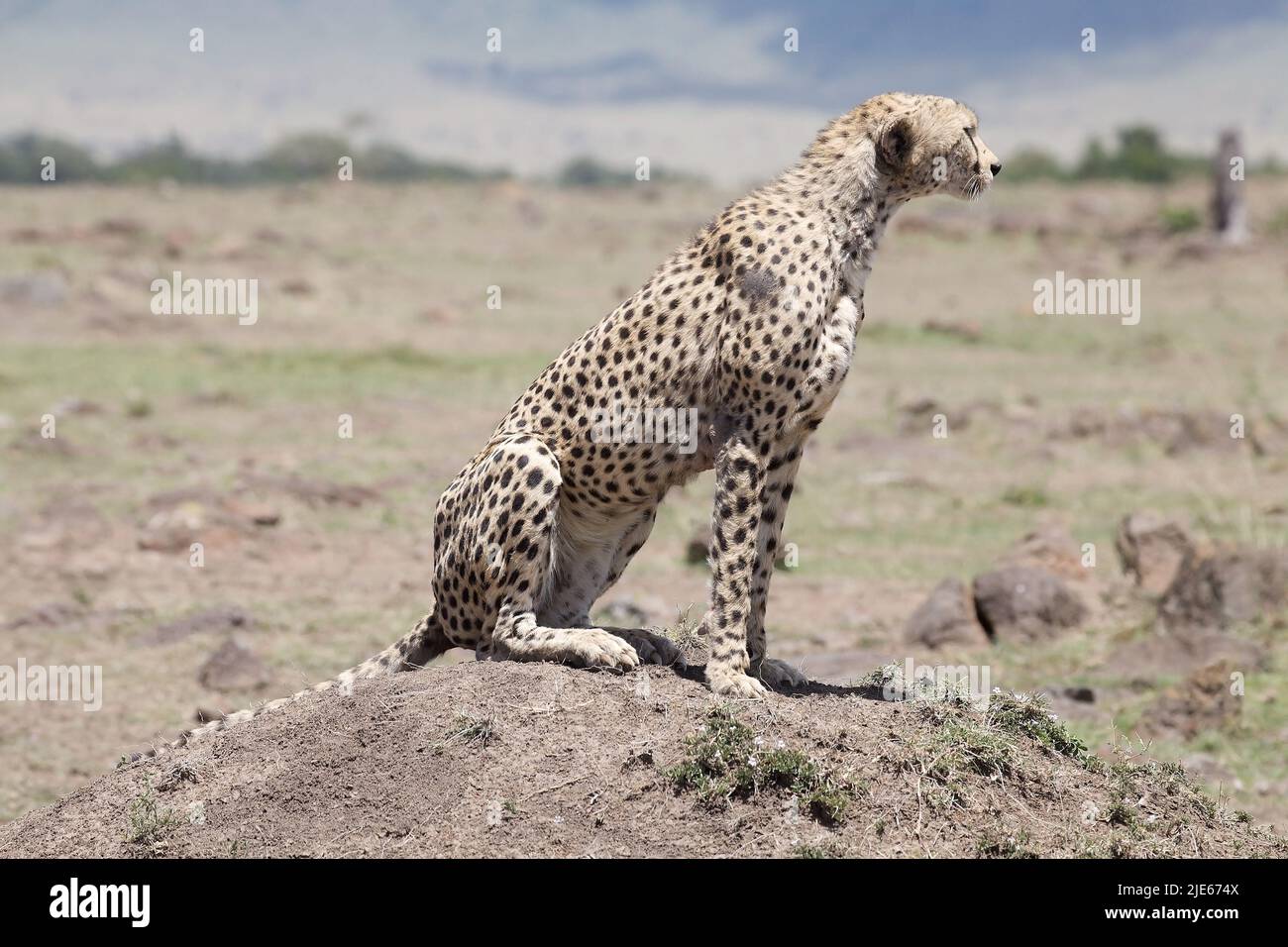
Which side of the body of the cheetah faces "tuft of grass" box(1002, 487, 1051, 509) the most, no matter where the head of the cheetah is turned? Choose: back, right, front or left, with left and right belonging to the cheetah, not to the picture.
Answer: left

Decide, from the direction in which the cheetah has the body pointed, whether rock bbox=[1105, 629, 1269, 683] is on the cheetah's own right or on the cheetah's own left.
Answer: on the cheetah's own left

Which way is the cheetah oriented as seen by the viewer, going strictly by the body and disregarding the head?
to the viewer's right

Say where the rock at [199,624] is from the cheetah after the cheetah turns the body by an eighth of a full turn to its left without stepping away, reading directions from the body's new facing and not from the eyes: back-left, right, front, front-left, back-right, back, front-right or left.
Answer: left

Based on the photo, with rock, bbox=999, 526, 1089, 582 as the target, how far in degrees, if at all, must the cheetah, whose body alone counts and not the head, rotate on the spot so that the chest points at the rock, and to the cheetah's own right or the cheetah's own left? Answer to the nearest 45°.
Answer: approximately 45° to the cheetah's own left

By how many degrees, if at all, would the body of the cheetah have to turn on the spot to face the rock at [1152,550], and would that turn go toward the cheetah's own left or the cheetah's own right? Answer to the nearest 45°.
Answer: approximately 45° to the cheetah's own left

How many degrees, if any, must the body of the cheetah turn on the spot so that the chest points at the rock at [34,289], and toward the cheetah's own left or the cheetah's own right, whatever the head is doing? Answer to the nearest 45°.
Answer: approximately 135° to the cheetah's own left
